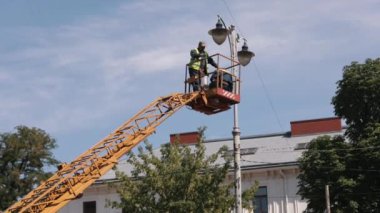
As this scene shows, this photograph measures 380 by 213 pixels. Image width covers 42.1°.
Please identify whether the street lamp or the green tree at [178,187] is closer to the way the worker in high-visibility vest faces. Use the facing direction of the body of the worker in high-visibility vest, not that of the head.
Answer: the street lamp

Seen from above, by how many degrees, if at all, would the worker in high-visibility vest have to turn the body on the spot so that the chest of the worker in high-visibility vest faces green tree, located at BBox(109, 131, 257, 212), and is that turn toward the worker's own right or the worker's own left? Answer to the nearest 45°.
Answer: approximately 135° to the worker's own left

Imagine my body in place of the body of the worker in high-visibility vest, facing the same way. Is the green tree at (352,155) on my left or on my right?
on my left

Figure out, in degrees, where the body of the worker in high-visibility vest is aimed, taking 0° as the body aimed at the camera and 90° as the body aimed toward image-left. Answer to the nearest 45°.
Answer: approximately 315°

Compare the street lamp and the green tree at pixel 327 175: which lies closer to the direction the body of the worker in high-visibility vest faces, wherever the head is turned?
the street lamp

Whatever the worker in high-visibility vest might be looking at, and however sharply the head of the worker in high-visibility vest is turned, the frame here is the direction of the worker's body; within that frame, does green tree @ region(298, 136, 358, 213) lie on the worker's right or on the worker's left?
on the worker's left

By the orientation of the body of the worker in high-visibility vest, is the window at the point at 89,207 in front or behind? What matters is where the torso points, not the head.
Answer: behind
